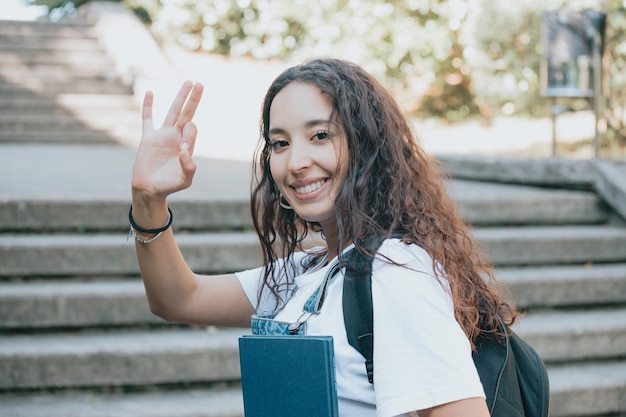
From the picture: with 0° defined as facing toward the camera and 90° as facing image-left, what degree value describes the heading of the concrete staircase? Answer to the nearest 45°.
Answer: approximately 0°

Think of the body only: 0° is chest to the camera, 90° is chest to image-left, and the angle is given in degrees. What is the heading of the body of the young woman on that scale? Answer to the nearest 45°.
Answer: approximately 45°
